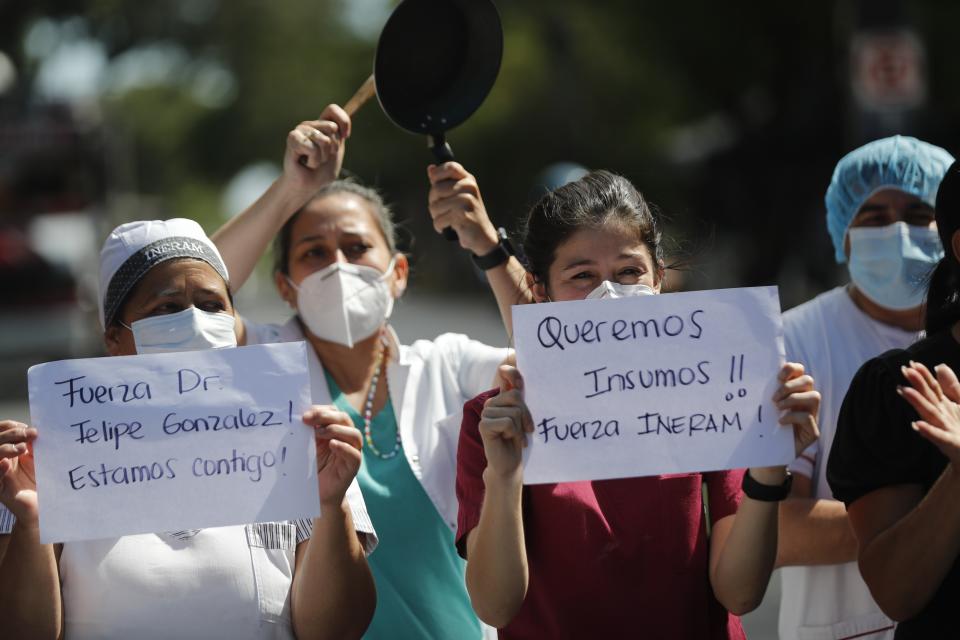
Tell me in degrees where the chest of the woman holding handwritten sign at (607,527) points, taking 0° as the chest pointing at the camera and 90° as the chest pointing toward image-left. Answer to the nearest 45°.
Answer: approximately 0°

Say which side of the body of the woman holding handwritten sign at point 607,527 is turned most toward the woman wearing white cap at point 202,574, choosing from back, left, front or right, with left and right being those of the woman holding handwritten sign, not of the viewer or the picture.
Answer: right

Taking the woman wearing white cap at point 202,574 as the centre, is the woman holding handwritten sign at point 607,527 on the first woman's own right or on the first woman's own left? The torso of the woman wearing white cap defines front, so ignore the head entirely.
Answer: on the first woman's own left
